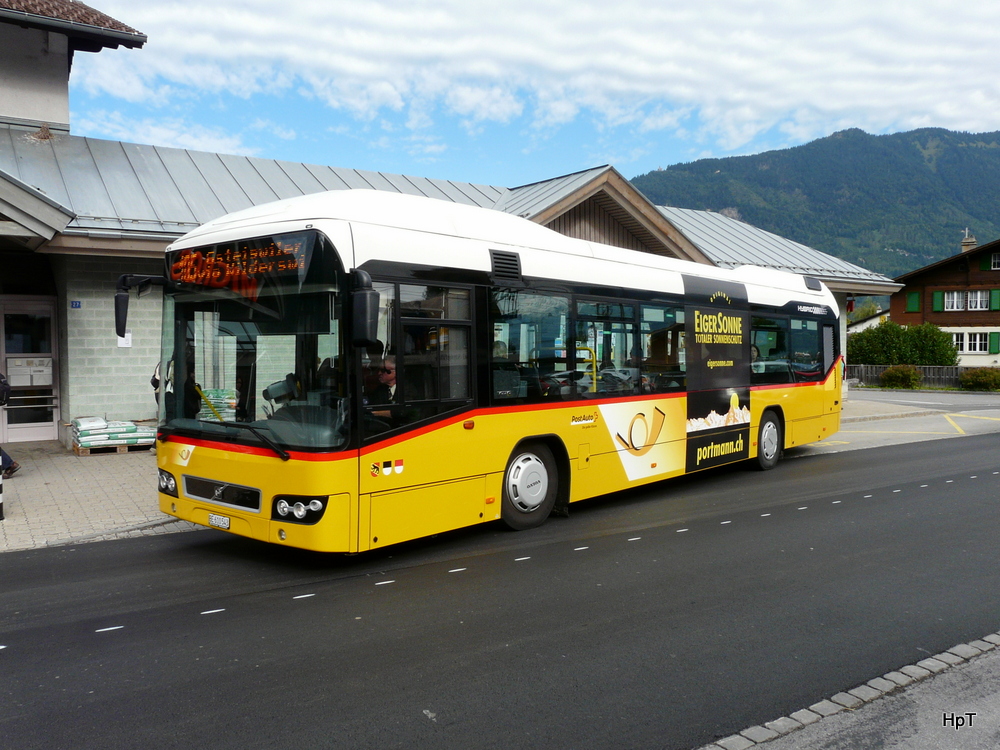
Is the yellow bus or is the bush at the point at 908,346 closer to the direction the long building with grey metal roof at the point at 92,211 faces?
the yellow bus

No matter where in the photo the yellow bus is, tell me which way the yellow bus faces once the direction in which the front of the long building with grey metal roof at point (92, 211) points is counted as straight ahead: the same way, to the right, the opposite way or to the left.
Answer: to the right

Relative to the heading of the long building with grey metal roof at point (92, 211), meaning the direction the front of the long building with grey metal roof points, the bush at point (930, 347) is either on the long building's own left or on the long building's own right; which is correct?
on the long building's own left

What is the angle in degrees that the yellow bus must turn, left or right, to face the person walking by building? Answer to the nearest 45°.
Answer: approximately 90° to its right

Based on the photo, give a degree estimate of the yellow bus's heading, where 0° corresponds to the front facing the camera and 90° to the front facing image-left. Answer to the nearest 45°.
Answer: approximately 45°

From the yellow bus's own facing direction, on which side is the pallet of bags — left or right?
on its right

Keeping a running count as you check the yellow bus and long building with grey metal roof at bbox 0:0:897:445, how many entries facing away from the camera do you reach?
0

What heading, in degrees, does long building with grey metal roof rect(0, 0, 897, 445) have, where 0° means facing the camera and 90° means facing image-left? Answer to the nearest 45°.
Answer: approximately 315°

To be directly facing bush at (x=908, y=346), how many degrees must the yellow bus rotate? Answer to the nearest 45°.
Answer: approximately 180°
